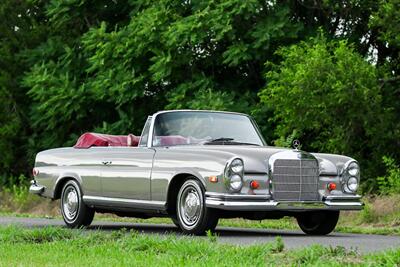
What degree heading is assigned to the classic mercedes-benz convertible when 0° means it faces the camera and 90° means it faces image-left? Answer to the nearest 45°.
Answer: approximately 315°

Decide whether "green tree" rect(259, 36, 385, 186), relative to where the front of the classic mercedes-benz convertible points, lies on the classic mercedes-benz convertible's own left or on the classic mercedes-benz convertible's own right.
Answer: on the classic mercedes-benz convertible's own left
